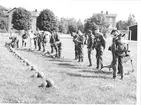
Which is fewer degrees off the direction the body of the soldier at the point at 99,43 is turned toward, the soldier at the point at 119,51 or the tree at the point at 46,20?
the tree

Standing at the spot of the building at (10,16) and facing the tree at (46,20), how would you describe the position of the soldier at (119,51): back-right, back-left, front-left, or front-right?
front-right

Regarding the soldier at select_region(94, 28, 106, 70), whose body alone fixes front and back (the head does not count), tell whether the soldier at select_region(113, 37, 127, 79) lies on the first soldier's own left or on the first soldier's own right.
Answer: on the first soldier's own left

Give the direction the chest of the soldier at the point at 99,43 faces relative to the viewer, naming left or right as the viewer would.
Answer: facing the viewer and to the left of the viewer

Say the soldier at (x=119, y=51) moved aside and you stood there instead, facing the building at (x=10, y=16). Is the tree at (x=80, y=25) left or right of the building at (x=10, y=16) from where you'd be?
right
